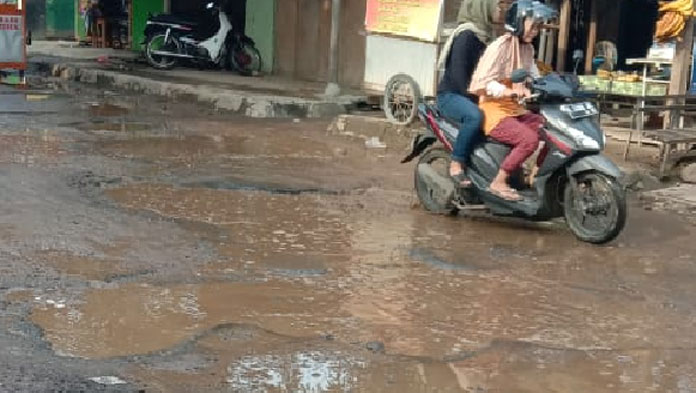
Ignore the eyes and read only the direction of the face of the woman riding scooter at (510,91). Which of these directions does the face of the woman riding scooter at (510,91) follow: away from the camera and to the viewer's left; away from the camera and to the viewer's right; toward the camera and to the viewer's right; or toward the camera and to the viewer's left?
toward the camera and to the viewer's right

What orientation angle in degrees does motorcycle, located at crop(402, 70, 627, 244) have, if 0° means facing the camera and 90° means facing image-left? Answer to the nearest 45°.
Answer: approximately 315°

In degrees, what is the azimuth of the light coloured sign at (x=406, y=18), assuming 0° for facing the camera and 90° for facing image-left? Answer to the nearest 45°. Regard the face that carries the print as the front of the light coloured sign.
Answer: approximately 0°

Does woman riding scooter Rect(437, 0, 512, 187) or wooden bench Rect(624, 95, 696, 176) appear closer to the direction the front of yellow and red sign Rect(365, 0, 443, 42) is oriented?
the woman riding scooter

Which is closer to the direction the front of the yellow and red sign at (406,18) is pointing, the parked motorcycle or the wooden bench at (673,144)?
the wooden bench

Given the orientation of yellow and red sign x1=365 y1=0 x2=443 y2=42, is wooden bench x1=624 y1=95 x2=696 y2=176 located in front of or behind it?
in front
